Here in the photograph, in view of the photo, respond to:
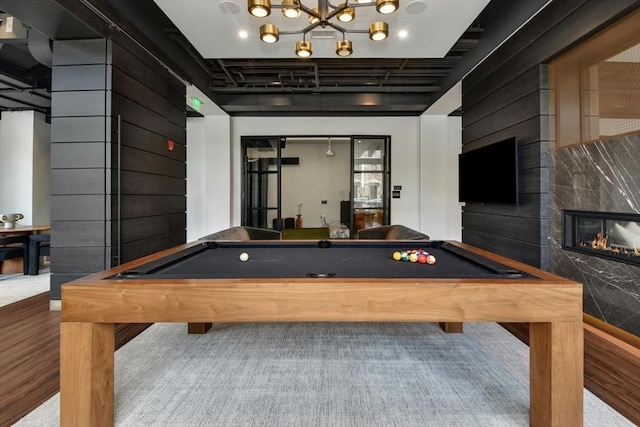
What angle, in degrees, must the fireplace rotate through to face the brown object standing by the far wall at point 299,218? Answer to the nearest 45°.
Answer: approximately 90° to its right

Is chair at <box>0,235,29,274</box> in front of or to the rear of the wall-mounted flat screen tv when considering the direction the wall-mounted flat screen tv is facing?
in front

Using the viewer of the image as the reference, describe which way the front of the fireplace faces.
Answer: facing the viewer and to the left of the viewer

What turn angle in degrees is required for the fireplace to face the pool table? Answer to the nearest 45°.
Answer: approximately 45° to its left

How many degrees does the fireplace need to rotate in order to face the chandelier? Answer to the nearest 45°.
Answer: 0° — it already faces it

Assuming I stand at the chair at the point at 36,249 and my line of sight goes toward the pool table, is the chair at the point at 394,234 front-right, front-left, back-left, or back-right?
front-left

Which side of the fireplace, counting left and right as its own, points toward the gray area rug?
front

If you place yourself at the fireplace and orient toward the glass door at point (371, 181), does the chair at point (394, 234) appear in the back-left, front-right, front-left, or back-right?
front-left

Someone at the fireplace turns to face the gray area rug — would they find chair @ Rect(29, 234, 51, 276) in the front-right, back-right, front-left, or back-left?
front-right

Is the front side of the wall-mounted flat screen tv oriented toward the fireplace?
no

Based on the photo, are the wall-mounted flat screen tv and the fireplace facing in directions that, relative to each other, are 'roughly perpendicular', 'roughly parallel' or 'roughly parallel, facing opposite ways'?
roughly parallel

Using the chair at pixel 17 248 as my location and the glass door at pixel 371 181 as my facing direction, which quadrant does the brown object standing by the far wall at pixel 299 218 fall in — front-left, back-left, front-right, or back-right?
front-left

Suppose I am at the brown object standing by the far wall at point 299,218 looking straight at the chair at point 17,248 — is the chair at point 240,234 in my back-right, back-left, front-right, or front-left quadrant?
front-left

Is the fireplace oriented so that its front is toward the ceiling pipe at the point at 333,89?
no

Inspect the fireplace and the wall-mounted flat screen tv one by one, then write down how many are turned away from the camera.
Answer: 0

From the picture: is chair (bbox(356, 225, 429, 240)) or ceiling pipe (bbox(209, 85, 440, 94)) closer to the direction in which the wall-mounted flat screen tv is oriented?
the chair

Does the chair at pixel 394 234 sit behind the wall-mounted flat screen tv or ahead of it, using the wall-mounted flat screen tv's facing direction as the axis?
ahead

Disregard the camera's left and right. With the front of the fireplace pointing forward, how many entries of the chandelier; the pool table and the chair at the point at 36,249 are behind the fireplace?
0
